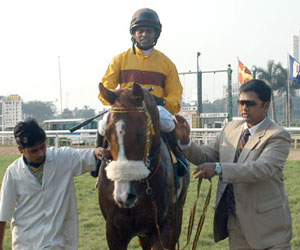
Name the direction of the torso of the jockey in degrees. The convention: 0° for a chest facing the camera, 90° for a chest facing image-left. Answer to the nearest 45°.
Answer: approximately 0°

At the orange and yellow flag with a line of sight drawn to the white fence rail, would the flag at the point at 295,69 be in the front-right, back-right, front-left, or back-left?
back-left

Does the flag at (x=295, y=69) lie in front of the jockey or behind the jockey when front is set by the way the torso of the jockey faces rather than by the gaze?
behind

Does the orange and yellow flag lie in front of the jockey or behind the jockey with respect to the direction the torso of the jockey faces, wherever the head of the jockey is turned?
behind

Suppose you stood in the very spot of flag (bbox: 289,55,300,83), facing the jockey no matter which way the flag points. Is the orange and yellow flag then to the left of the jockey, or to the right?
right
